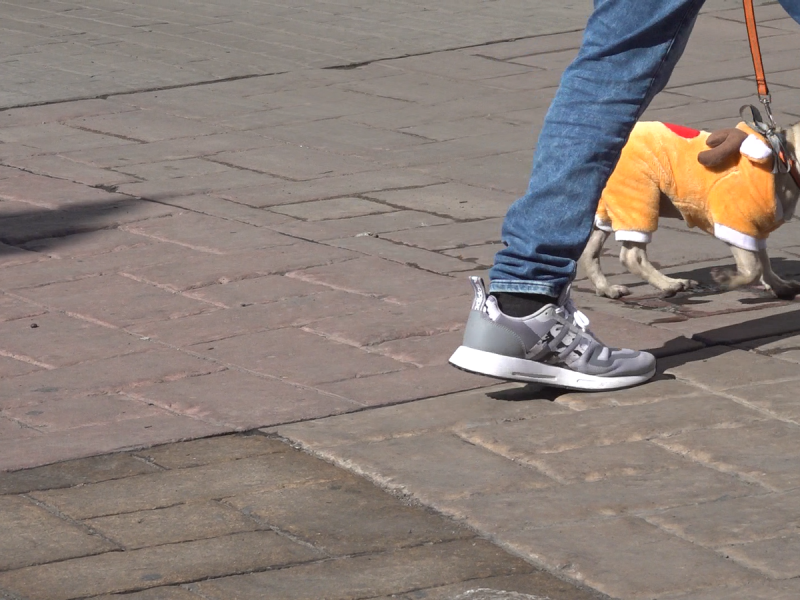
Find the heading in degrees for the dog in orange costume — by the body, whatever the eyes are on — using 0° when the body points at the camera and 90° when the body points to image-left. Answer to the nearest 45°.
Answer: approximately 270°
